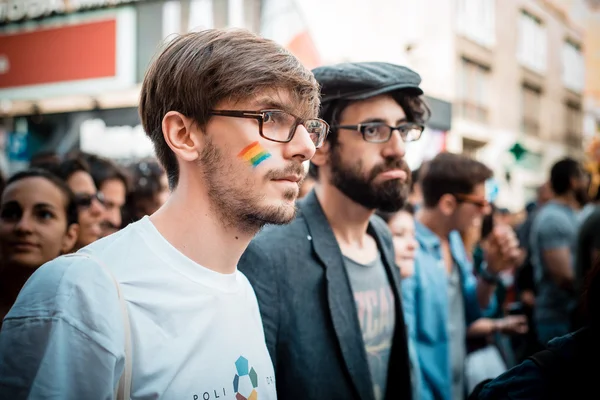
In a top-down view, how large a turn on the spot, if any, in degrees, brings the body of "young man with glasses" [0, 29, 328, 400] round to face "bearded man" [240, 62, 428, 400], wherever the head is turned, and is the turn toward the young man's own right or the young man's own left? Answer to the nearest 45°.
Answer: approximately 90° to the young man's own left

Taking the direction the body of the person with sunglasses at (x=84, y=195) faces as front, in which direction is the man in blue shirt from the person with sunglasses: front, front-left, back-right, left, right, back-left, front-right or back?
front-left

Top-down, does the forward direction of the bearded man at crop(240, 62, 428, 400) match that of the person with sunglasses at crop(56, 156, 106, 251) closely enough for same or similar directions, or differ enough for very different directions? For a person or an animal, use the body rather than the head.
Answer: same or similar directions

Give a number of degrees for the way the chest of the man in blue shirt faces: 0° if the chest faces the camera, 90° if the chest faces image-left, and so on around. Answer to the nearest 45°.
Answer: approximately 270°

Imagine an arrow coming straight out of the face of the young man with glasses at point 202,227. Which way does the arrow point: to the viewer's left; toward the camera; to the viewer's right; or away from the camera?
to the viewer's right

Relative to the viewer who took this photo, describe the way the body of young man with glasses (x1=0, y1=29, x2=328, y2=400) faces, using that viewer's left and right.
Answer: facing the viewer and to the right of the viewer

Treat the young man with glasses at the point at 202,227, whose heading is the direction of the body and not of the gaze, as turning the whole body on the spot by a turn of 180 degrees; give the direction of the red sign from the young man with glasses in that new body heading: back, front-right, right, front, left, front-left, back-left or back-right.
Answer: front-right

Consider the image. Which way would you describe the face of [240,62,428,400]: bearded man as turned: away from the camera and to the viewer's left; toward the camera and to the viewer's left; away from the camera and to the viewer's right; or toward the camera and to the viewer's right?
toward the camera and to the viewer's right

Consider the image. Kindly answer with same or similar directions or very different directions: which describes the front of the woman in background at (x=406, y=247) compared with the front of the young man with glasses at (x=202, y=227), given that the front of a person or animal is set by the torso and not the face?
same or similar directions

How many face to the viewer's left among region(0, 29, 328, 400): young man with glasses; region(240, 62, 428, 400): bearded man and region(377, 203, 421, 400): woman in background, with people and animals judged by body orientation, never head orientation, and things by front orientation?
0

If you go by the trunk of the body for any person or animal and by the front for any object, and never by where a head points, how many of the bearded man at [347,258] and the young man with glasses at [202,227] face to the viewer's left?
0

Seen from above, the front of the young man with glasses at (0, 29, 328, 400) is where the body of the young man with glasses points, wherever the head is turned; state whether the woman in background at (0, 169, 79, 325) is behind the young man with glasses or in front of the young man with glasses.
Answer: behind

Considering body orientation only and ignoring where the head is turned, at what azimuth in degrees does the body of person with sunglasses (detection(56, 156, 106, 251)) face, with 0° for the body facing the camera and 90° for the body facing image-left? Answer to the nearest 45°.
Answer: approximately 315°
